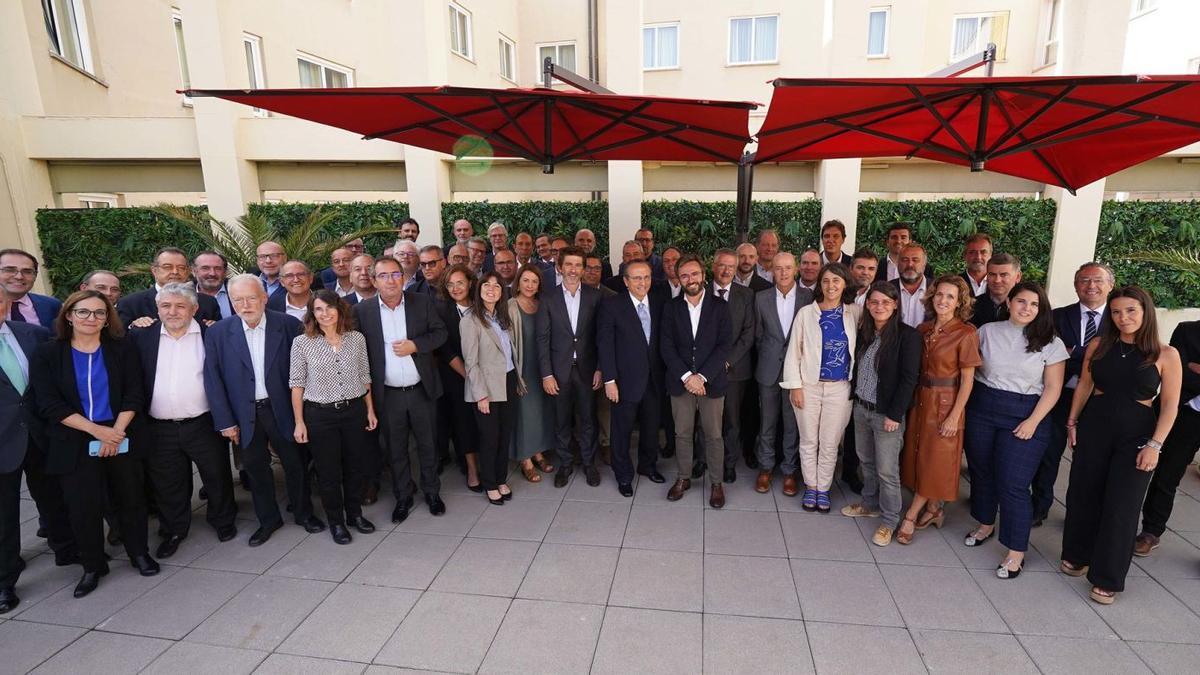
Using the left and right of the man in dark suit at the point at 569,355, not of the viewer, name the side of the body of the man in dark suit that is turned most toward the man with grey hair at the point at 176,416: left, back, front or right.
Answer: right

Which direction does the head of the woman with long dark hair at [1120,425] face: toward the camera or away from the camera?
toward the camera

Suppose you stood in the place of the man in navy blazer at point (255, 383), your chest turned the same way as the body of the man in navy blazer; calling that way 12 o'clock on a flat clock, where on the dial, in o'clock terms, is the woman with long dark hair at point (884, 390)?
The woman with long dark hair is roughly at 10 o'clock from the man in navy blazer.

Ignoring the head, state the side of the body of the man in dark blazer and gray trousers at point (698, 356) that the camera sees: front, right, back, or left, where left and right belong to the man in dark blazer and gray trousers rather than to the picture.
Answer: front

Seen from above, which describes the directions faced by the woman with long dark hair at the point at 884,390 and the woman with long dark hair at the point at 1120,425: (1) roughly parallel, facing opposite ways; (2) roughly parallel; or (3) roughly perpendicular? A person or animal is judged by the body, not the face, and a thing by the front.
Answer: roughly parallel

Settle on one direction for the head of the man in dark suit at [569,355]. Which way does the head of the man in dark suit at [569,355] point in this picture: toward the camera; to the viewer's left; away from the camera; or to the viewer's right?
toward the camera

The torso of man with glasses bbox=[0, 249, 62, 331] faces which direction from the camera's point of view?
toward the camera

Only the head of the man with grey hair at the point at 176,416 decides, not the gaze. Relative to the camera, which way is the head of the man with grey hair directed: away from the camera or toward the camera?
toward the camera

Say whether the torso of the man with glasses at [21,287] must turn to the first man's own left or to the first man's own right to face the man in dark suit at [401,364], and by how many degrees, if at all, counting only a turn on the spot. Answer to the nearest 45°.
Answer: approximately 45° to the first man's own left

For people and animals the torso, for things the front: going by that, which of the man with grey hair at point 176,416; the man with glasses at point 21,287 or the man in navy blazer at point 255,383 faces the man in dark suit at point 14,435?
the man with glasses

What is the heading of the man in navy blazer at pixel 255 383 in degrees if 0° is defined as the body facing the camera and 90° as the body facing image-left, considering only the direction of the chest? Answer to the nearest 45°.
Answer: approximately 0°

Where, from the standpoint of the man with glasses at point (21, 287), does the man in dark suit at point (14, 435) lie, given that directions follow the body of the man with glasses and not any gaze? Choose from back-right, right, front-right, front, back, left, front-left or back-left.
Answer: front

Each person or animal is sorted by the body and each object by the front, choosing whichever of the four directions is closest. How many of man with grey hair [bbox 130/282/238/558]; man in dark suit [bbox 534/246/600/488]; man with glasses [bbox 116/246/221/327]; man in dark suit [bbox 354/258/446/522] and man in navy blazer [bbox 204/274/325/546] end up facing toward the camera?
5

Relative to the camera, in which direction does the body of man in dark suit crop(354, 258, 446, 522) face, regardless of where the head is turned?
toward the camera

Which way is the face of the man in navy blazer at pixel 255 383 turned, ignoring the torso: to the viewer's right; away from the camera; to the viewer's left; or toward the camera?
toward the camera

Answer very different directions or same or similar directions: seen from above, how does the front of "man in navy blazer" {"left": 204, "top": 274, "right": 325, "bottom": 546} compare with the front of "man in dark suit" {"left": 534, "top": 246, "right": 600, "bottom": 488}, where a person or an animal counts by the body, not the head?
same or similar directions
